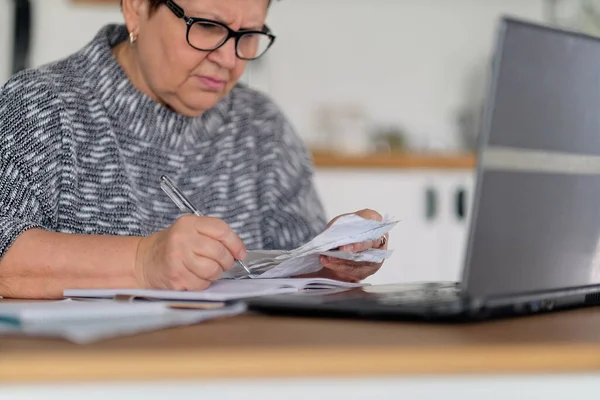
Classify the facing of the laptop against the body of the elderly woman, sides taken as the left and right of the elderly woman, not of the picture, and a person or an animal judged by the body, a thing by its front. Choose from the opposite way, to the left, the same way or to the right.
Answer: the opposite way

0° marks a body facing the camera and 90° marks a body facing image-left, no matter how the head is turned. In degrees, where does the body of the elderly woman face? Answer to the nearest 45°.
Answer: approximately 315°

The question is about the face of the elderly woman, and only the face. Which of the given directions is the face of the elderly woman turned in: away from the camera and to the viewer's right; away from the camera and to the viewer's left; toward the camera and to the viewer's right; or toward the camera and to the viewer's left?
toward the camera and to the viewer's right

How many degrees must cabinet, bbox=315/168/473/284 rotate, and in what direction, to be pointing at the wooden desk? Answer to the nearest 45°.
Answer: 0° — it already faces it

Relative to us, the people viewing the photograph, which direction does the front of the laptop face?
facing away from the viewer and to the left of the viewer

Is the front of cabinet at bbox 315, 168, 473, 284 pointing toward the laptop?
yes

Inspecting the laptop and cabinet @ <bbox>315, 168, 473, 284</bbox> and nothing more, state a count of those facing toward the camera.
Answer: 1

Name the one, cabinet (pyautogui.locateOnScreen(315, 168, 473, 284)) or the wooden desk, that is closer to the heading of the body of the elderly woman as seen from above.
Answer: the wooden desk
